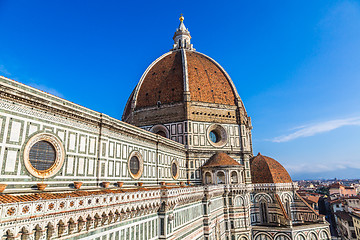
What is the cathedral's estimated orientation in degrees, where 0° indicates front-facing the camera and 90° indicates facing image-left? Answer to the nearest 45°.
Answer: approximately 45°

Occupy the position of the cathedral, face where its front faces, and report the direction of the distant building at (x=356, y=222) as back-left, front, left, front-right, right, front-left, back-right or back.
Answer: back
